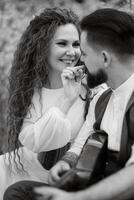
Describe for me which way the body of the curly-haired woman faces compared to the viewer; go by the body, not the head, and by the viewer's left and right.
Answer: facing the viewer and to the right of the viewer

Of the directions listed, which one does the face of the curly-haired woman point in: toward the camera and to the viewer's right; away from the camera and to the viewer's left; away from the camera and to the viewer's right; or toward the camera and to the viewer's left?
toward the camera and to the viewer's right
